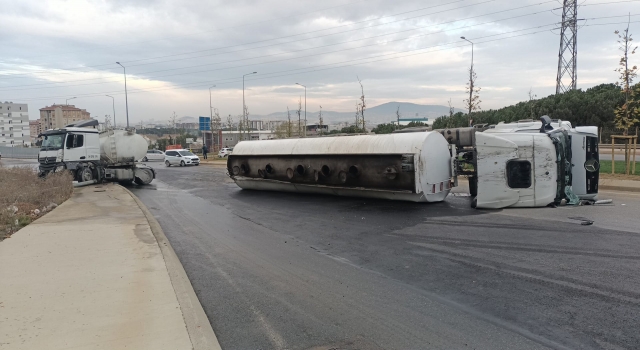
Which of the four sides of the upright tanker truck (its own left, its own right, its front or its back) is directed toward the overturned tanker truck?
left

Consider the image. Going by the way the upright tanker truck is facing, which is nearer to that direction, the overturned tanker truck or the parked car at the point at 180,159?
the overturned tanker truck

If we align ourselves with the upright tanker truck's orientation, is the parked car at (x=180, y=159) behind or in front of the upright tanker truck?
behind

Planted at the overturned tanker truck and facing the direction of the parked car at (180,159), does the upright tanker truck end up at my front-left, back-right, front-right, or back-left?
front-left

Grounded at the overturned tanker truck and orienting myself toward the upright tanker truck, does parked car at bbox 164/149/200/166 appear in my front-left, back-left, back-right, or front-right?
front-right

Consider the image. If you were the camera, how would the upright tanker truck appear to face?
facing the viewer and to the left of the viewer
